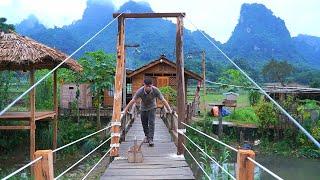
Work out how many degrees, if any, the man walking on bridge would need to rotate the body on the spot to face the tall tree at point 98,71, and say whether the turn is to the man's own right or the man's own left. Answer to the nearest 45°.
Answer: approximately 180°

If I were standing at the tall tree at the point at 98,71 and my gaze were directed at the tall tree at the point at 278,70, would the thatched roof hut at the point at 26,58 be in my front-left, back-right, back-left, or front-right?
back-right

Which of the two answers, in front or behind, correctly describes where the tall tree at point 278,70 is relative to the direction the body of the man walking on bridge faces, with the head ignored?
behind

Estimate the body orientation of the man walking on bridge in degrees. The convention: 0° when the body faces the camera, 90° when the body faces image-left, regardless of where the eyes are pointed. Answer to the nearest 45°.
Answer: approximately 0°

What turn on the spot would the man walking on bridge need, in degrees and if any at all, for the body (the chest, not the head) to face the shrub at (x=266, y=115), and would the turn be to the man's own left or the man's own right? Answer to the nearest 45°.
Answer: approximately 135° to the man's own left
